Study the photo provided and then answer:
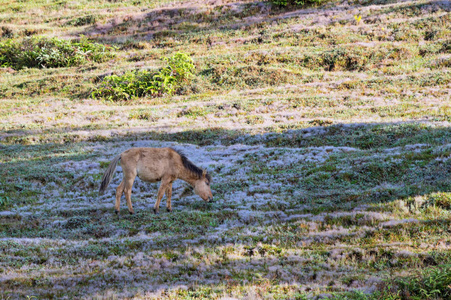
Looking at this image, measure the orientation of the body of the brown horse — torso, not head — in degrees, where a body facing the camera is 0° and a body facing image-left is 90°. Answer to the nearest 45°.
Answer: approximately 270°

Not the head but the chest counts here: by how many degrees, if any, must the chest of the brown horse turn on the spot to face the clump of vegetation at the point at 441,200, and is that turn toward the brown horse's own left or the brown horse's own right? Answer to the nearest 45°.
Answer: approximately 45° to the brown horse's own right

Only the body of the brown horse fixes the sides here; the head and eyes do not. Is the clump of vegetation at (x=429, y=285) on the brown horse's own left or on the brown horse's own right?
on the brown horse's own right

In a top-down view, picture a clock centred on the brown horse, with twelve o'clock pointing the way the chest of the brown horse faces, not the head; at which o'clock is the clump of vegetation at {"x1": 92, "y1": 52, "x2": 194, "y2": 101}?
The clump of vegetation is roughly at 9 o'clock from the brown horse.

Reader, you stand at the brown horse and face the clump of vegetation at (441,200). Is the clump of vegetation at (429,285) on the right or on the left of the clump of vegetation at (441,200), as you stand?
right

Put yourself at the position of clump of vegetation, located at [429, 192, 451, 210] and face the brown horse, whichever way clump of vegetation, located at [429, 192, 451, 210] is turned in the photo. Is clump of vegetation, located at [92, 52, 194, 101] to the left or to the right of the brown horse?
right

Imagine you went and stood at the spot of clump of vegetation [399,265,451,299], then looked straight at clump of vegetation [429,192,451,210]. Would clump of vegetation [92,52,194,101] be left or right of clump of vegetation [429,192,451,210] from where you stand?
left
